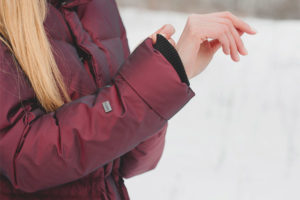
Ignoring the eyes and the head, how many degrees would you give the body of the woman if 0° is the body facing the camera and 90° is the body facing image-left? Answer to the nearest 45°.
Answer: approximately 315°
